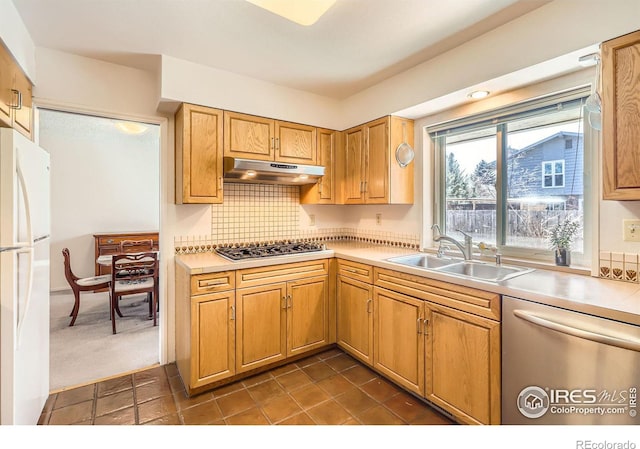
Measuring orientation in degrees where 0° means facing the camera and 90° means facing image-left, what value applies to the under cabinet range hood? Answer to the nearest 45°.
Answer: approximately 315°

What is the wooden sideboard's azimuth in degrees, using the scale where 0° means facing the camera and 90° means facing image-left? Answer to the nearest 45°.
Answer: approximately 0°

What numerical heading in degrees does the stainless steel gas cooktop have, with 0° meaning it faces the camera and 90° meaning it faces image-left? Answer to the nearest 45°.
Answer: approximately 315°

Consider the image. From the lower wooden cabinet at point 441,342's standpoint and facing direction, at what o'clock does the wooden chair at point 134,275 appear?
The wooden chair is roughly at 2 o'clock from the lower wooden cabinet.

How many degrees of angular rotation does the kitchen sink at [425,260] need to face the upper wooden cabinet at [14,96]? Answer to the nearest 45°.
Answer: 0° — it already faces it

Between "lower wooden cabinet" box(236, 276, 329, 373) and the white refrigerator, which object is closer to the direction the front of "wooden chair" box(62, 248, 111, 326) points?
the lower wooden cabinet

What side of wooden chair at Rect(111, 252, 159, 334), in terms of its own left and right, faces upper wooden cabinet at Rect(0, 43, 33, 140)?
back

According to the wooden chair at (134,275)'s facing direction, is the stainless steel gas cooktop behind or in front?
behind

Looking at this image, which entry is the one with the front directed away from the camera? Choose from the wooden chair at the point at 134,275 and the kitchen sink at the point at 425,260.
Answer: the wooden chair

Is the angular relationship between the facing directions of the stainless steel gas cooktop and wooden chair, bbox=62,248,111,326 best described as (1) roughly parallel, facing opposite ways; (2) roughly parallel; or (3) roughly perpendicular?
roughly perpendicular
